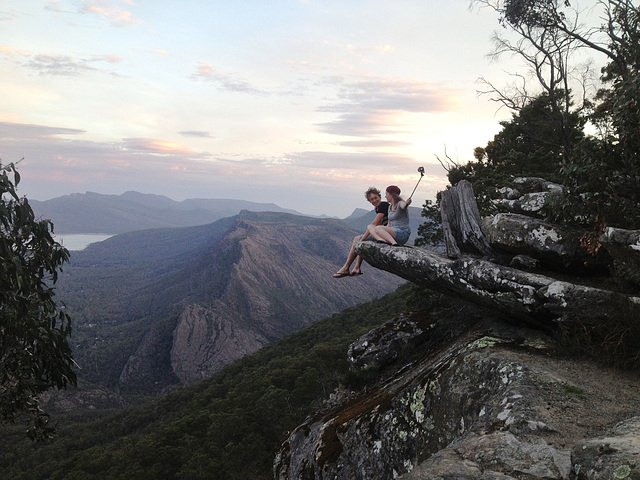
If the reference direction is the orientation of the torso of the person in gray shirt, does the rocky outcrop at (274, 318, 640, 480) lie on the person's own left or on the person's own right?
on the person's own left

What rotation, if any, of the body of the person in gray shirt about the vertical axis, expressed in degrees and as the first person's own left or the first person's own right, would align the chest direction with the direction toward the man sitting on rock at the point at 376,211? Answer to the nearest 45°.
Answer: approximately 45° to the first person's own right
